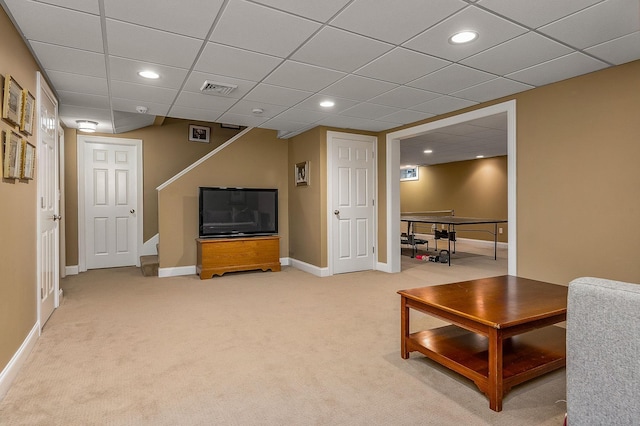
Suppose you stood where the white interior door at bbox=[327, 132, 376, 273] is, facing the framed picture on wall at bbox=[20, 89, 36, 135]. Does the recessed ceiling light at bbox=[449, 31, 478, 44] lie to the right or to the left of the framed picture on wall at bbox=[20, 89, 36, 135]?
left

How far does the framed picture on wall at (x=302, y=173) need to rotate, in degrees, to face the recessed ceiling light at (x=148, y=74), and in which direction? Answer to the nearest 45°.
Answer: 0° — it already faces it

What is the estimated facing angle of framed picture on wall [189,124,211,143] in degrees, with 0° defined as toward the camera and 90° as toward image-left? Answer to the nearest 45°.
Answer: approximately 0°

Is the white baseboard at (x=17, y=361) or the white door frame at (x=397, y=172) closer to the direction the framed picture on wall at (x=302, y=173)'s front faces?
the white baseboard

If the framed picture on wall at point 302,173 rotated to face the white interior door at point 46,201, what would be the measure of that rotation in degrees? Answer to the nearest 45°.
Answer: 0° — it already faces it

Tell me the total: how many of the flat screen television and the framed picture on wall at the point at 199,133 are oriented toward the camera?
2

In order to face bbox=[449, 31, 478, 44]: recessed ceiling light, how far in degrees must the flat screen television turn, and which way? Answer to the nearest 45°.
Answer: approximately 45° to its left

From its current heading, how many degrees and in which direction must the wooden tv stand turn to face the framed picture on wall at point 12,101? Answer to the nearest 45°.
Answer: approximately 45° to its right

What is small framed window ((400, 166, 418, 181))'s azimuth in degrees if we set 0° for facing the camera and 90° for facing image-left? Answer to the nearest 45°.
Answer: approximately 45°

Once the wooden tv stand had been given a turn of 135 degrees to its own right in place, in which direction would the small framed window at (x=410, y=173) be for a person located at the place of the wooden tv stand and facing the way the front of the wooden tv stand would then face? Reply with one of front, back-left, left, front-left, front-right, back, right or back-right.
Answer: right
